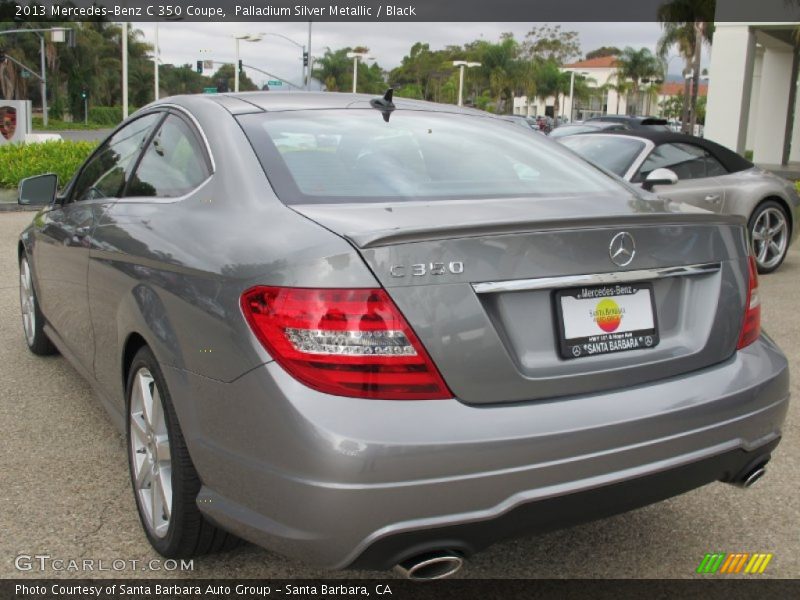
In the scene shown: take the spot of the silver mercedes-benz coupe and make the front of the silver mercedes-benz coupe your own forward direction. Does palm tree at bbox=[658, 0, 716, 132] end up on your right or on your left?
on your right

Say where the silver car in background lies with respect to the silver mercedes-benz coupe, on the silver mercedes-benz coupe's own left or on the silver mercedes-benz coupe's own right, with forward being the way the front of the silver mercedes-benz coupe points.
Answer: on the silver mercedes-benz coupe's own right

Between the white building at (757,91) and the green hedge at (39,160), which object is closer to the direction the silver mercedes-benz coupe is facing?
the green hedge

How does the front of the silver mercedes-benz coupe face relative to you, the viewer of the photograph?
facing away from the viewer and to the left of the viewer

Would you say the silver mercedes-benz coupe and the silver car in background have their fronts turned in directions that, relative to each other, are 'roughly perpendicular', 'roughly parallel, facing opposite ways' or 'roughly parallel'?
roughly perpendicular
